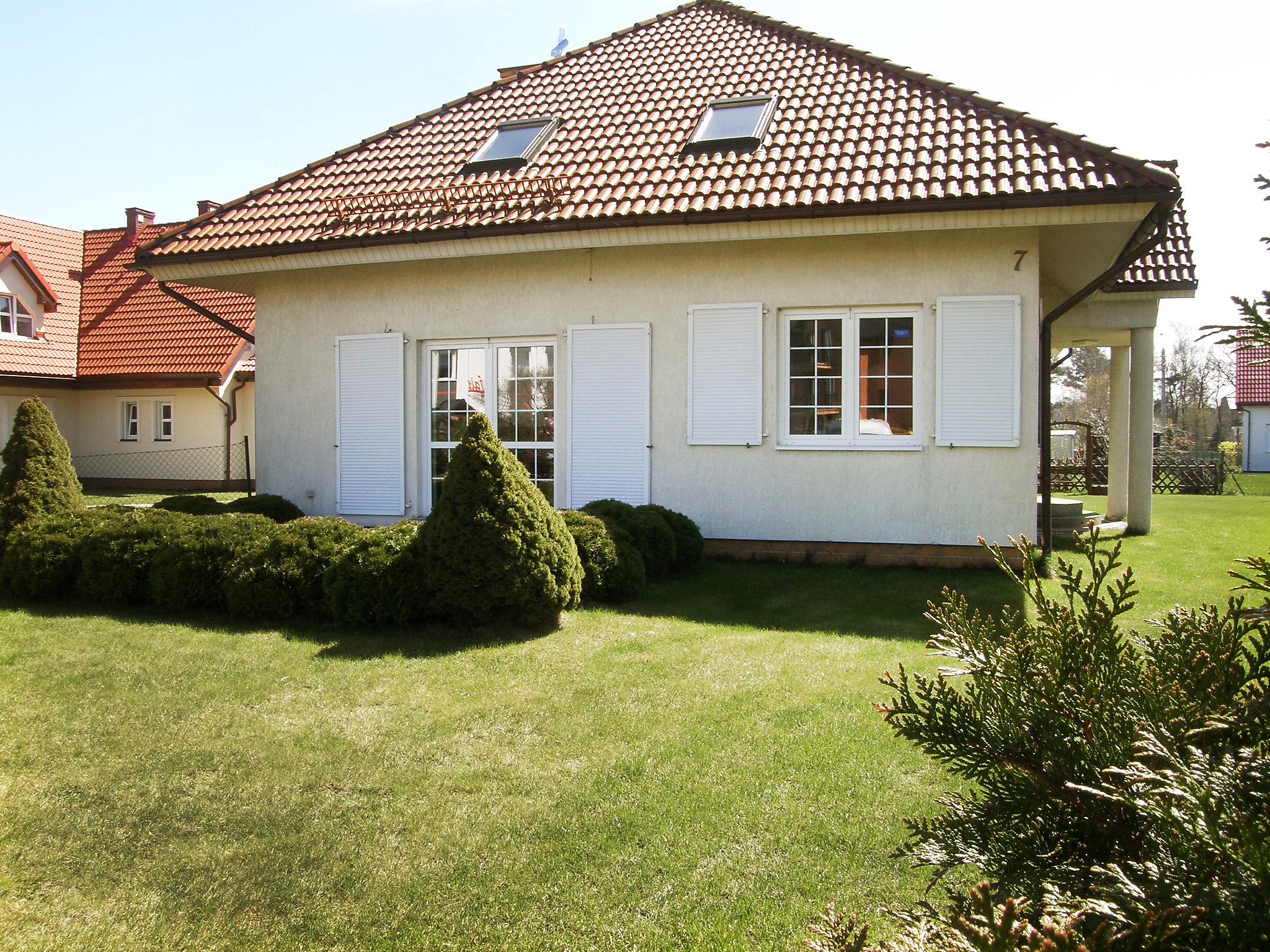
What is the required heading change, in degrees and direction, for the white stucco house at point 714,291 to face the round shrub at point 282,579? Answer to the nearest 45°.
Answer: approximately 45° to its right

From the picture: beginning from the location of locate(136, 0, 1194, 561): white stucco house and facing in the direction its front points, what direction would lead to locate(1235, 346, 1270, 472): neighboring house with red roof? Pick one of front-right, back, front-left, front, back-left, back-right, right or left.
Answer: back-left

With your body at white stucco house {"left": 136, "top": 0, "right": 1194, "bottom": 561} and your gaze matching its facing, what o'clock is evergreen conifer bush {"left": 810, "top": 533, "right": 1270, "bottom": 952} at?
The evergreen conifer bush is roughly at 12 o'clock from the white stucco house.

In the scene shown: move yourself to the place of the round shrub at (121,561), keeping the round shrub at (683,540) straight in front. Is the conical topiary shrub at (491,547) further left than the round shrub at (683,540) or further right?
right

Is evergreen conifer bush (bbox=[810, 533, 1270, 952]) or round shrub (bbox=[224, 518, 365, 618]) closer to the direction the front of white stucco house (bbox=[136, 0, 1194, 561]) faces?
the evergreen conifer bush

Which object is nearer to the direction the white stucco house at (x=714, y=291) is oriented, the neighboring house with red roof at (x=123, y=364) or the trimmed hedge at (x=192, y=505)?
the trimmed hedge

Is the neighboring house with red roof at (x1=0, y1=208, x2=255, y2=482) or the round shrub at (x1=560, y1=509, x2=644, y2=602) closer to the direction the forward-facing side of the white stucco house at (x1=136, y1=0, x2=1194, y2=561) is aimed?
the round shrub

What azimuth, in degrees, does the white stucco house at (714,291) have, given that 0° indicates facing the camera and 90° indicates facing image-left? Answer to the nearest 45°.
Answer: approximately 0°
